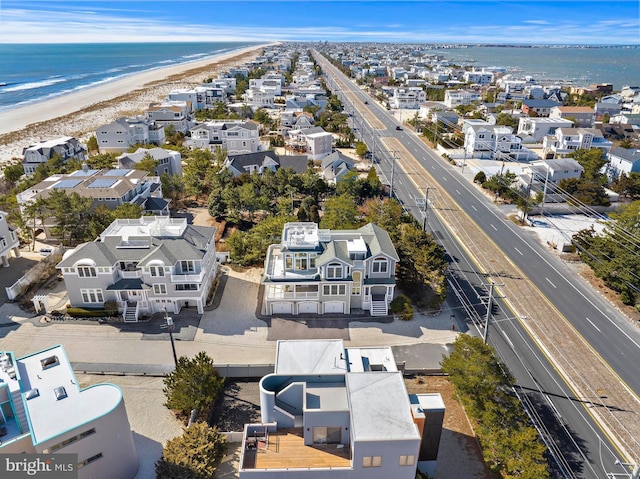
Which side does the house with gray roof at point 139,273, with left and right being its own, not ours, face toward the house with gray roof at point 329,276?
left

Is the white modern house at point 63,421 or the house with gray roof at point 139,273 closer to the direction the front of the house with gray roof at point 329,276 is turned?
the white modern house

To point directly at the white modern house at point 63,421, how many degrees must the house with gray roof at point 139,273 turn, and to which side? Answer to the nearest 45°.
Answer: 0° — it already faces it

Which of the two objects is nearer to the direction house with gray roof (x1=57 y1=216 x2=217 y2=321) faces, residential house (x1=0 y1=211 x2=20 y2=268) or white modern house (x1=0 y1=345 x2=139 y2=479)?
the white modern house

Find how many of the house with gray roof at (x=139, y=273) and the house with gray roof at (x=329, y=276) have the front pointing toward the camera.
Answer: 2

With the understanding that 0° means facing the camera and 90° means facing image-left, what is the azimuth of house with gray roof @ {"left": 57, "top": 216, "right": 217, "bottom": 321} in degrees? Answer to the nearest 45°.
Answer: approximately 0°

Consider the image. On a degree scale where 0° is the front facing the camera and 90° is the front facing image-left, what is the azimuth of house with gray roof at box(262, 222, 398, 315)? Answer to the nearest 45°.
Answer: approximately 0°

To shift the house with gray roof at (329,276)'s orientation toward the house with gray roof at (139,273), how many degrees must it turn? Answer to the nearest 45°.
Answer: approximately 90° to its right

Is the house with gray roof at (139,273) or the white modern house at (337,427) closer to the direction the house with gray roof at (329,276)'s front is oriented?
the white modern house

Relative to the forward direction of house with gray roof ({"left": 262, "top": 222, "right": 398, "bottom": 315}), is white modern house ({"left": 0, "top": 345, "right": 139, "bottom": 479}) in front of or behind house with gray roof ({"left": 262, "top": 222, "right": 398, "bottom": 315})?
in front

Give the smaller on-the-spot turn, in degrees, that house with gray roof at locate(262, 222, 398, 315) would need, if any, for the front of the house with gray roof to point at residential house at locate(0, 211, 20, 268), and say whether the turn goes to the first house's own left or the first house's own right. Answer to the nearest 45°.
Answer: approximately 90° to the first house's own right

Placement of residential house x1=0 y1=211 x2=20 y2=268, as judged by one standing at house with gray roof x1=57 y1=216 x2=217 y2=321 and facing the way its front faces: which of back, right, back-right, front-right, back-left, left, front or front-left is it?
back-right

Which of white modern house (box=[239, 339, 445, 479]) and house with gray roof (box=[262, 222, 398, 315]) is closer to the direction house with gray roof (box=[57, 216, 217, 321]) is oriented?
the white modern house
